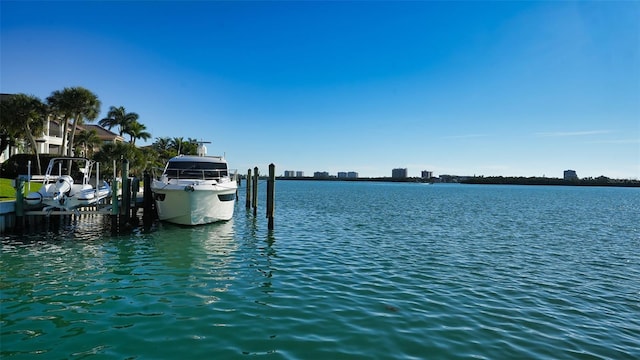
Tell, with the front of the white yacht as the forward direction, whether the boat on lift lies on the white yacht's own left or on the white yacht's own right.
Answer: on the white yacht's own right

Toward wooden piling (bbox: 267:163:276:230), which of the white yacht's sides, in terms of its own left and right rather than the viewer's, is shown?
left

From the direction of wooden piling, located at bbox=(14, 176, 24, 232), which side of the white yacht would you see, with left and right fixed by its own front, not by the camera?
right

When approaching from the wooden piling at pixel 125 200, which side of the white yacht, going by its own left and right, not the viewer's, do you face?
right

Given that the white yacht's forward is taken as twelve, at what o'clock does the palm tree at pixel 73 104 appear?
The palm tree is roughly at 5 o'clock from the white yacht.

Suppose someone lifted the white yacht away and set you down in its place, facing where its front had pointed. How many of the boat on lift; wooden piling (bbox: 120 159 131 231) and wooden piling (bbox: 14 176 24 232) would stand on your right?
3

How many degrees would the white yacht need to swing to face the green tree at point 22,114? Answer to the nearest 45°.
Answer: approximately 135° to its right
